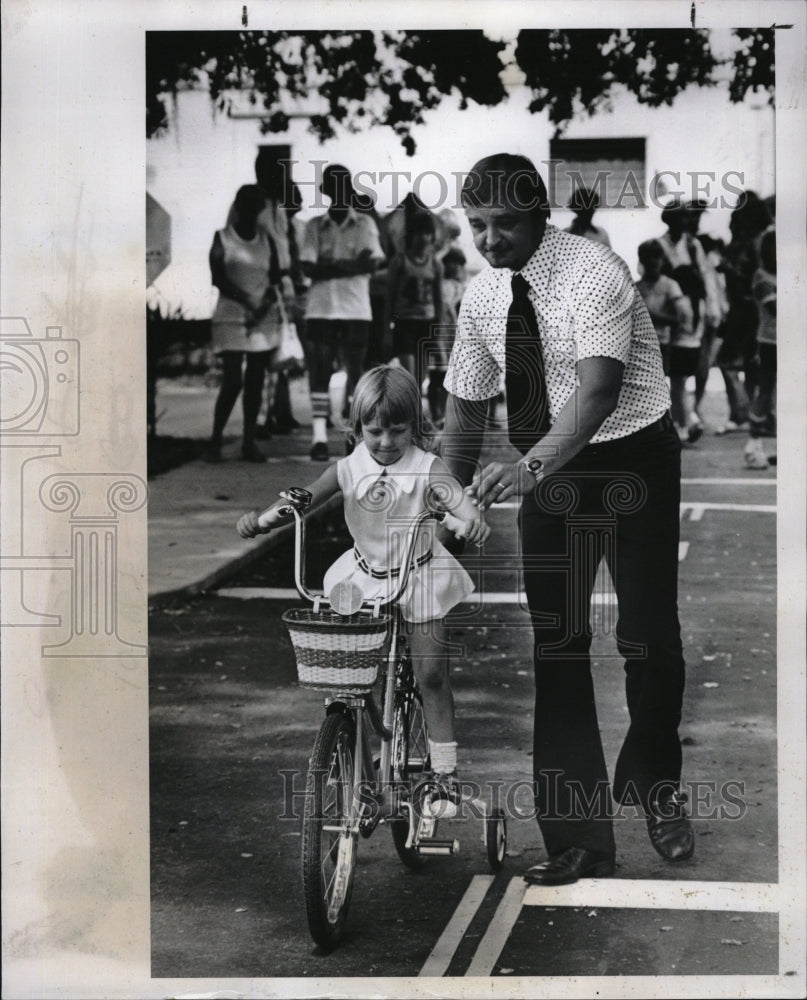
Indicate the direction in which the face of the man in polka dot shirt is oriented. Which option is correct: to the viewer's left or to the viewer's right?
to the viewer's left

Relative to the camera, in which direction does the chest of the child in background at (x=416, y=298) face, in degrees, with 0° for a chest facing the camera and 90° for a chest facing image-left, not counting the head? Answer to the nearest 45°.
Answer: approximately 0°

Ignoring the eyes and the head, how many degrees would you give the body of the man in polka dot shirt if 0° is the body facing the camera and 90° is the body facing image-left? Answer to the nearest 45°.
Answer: approximately 45°

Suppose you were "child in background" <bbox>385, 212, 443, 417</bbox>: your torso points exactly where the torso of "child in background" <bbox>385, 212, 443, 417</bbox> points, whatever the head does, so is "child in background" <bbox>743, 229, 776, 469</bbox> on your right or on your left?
on your left
